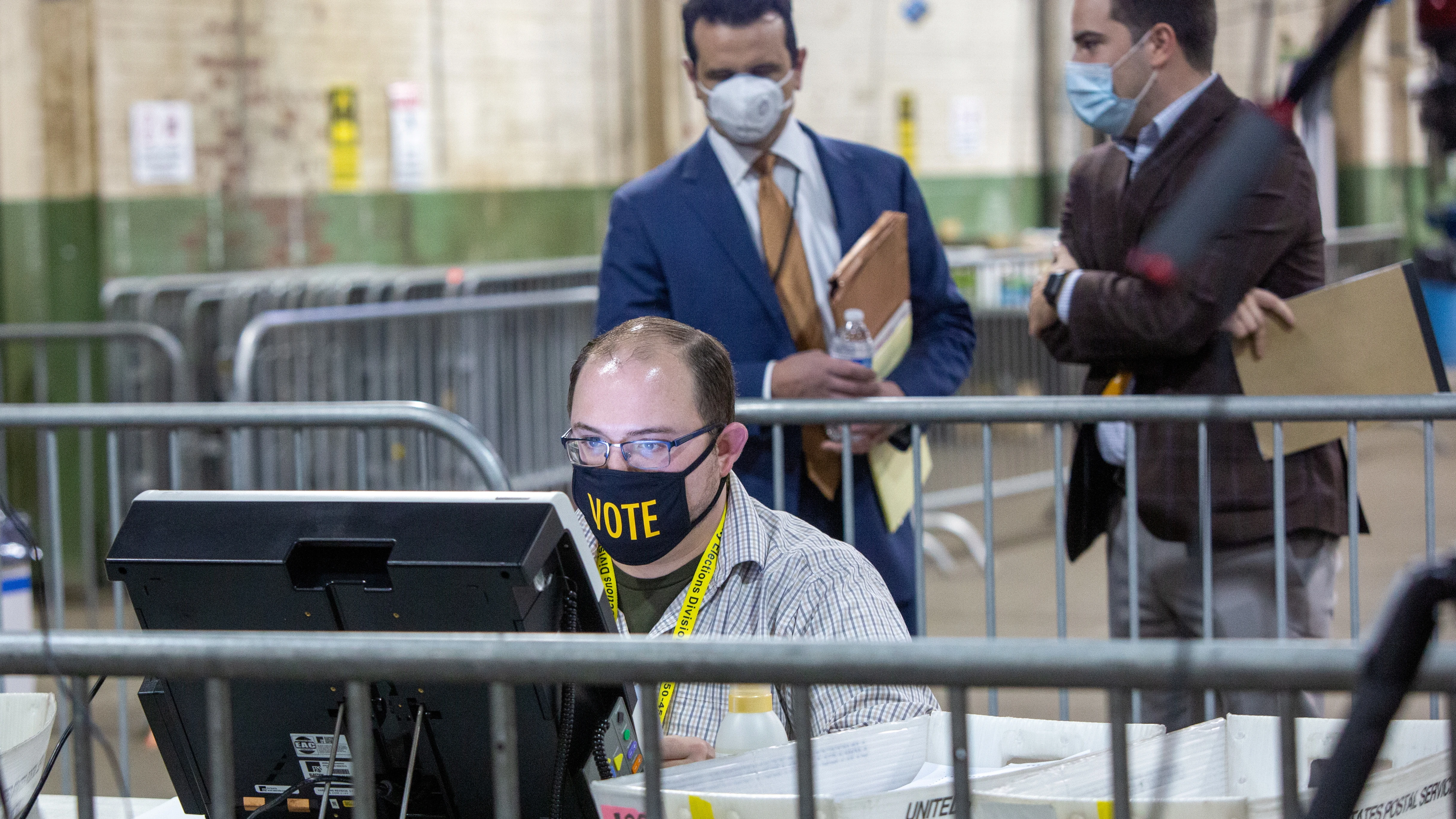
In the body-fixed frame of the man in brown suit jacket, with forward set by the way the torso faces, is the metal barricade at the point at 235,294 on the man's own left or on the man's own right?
on the man's own right

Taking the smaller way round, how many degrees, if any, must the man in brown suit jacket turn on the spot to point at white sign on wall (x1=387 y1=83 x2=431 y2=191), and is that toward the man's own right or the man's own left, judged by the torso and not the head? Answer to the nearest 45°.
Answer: approximately 90° to the man's own right

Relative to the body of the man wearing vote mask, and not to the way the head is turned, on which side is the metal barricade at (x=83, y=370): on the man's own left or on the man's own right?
on the man's own right

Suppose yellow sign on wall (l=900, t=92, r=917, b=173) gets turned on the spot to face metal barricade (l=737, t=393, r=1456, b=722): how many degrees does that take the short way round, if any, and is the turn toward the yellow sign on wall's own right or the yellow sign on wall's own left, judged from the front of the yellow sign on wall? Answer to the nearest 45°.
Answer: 0° — it already faces it

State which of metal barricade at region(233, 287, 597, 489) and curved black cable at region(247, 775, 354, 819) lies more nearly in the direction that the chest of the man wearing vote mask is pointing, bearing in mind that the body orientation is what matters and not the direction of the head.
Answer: the curved black cable

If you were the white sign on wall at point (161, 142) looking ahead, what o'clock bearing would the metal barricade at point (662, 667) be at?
The metal barricade is roughly at 12 o'clock from the white sign on wall.

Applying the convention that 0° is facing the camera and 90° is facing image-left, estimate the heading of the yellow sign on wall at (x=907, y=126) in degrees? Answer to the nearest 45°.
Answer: approximately 0°

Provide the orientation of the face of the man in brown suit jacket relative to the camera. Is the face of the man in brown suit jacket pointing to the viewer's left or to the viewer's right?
to the viewer's left

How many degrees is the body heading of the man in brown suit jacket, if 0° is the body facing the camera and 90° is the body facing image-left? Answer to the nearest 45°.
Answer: approximately 45°
